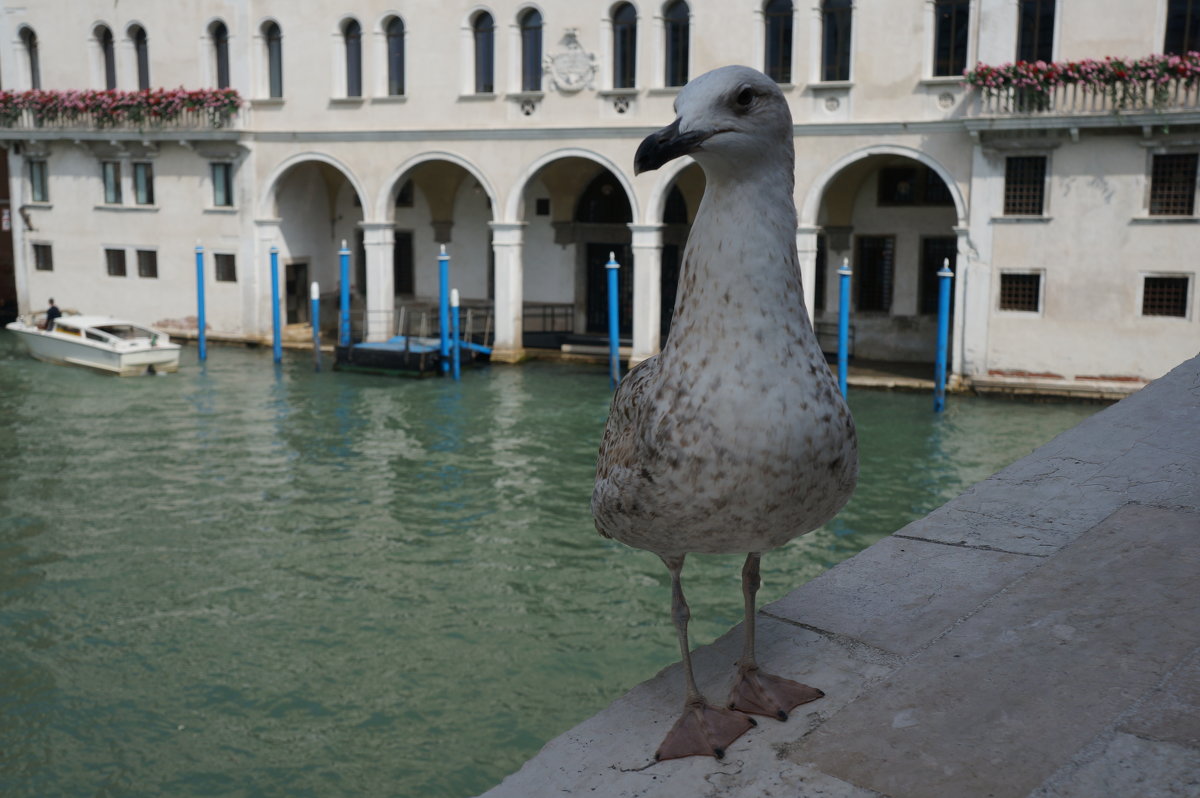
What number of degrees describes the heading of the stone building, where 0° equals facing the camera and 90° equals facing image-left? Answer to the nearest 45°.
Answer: approximately 0°

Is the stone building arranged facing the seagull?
yes
